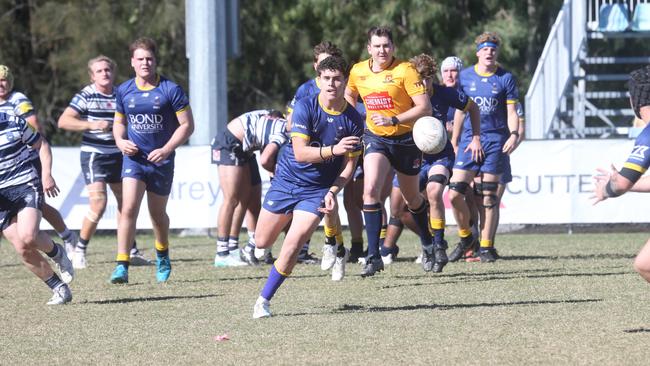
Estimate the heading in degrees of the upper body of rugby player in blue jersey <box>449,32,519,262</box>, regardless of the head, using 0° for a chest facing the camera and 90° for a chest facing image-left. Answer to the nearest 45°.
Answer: approximately 0°

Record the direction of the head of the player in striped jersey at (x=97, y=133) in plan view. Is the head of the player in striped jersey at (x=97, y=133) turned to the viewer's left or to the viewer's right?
to the viewer's right

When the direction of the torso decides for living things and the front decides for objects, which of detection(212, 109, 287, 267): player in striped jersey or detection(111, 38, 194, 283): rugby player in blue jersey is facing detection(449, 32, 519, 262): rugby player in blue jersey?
the player in striped jersey

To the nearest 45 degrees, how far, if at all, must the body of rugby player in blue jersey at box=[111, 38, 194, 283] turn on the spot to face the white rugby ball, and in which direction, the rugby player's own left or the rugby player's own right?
approximately 45° to the rugby player's own left

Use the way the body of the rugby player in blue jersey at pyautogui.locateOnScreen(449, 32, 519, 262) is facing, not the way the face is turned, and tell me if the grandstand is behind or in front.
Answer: behind

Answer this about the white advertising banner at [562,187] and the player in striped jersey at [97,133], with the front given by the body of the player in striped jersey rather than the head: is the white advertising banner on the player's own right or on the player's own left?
on the player's own left

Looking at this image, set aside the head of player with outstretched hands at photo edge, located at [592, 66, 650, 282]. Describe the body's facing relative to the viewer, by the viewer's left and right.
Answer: facing to the left of the viewer
